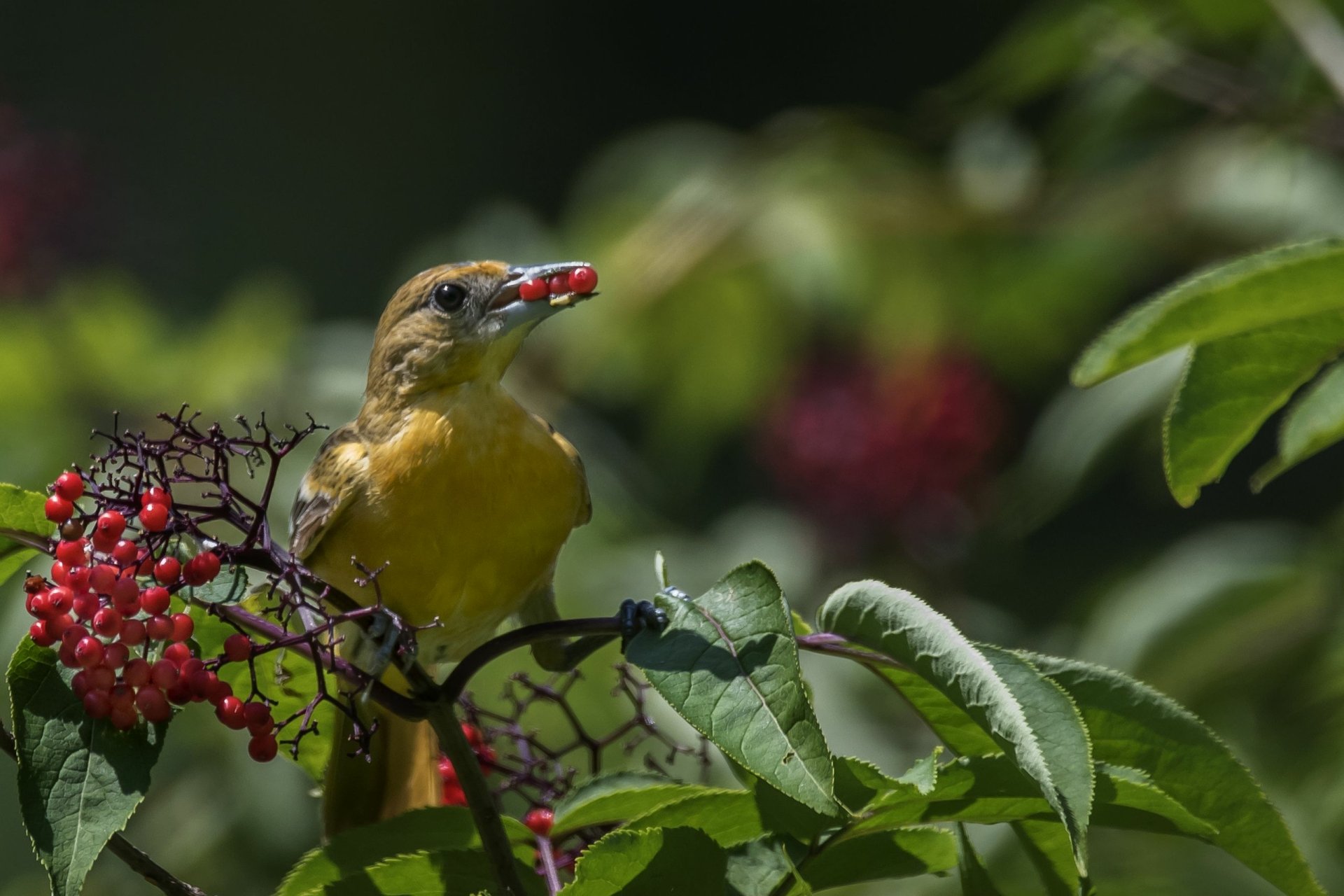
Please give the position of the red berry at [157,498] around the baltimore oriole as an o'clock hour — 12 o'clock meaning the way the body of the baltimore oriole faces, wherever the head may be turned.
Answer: The red berry is roughly at 2 o'clock from the baltimore oriole.

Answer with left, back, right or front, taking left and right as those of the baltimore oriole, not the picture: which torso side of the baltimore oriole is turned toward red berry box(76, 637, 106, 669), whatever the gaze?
right

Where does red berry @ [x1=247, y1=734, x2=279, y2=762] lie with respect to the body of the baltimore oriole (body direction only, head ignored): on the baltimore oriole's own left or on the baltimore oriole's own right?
on the baltimore oriole's own right

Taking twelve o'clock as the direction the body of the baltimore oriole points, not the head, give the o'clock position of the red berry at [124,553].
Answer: The red berry is roughly at 2 o'clock from the baltimore oriole.

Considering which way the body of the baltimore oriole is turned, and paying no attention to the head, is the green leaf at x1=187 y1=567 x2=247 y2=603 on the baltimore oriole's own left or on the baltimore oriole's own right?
on the baltimore oriole's own right

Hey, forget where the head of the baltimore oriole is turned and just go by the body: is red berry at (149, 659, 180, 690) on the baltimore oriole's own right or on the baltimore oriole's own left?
on the baltimore oriole's own right

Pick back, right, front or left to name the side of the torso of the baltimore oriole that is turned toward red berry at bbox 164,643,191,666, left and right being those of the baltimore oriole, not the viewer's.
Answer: right

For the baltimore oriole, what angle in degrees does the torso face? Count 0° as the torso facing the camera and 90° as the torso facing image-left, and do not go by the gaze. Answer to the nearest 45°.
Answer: approximately 315°
